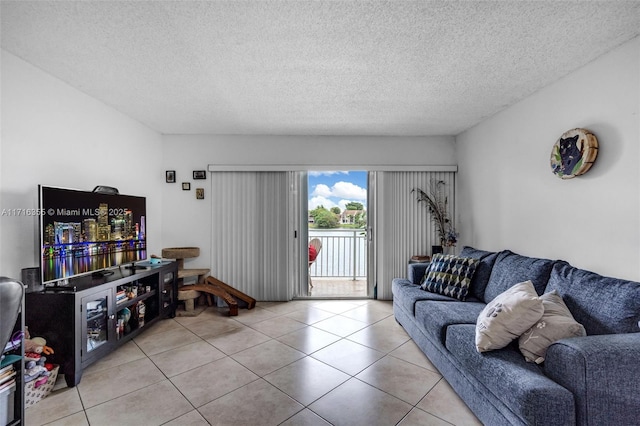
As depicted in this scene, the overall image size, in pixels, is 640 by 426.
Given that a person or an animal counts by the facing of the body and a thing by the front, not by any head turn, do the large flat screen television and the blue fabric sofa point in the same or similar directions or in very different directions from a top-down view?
very different directions

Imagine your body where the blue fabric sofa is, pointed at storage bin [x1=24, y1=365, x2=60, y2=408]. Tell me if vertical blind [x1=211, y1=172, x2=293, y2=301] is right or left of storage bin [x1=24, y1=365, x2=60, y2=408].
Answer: right

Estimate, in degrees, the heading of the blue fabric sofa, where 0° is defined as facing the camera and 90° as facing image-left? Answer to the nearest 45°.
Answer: approximately 45°

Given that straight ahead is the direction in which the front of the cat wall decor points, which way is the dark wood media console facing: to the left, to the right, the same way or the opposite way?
the opposite way

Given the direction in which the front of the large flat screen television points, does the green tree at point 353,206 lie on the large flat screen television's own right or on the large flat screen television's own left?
on the large flat screen television's own left

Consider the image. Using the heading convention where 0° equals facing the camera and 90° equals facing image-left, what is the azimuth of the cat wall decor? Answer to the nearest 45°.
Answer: approximately 45°

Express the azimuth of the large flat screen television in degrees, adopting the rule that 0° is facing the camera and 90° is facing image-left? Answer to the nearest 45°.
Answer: approximately 315°

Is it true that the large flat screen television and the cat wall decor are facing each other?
yes

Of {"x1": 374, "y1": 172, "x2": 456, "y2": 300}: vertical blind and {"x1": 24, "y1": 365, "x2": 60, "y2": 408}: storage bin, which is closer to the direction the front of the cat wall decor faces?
the storage bin

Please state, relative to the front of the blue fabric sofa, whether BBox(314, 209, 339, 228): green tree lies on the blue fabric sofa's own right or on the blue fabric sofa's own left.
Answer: on the blue fabric sofa's own right
